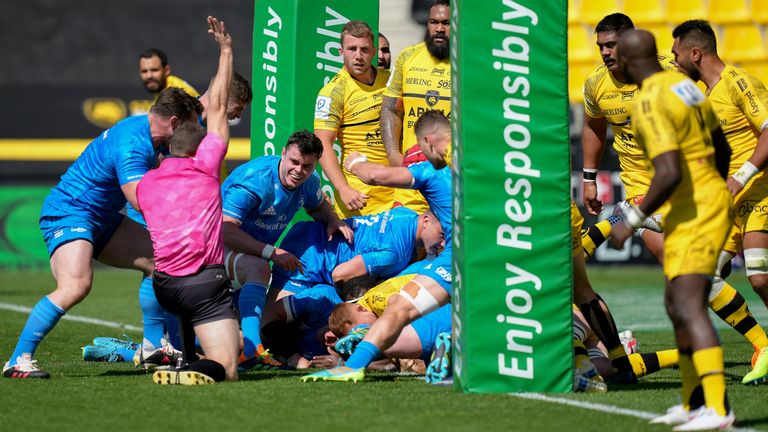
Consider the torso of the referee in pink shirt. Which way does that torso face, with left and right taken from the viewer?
facing away from the viewer and to the right of the viewer

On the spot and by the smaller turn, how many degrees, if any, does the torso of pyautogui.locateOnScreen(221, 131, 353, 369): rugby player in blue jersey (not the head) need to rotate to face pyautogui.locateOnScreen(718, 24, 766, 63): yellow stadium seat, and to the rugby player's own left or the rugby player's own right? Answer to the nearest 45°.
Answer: approximately 90° to the rugby player's own left

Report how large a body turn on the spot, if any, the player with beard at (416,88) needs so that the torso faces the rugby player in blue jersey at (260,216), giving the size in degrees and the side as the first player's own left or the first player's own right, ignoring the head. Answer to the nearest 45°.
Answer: approximately 45° to the first player's own right

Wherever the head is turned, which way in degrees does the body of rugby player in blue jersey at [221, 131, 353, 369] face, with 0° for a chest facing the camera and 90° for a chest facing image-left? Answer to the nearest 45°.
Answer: approximately 315°

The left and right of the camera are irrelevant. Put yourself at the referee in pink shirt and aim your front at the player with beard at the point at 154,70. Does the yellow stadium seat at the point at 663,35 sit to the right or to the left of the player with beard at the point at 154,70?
right

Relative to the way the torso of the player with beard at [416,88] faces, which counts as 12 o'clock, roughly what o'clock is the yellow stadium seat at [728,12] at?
The yellow stadium seat is roughly at 7 o'clock from the player with beard.

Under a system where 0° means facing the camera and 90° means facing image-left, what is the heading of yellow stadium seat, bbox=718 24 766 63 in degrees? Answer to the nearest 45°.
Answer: approximately 0°

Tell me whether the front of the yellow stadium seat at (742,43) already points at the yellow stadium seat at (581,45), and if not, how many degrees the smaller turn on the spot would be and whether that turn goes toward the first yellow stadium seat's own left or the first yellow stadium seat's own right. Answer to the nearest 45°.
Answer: approximately 90° to the first yellow stadium seat's own right

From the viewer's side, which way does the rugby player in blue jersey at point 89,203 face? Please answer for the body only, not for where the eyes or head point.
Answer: to the viewer's right

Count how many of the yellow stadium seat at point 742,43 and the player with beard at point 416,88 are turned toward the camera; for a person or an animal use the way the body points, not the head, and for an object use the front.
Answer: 2
